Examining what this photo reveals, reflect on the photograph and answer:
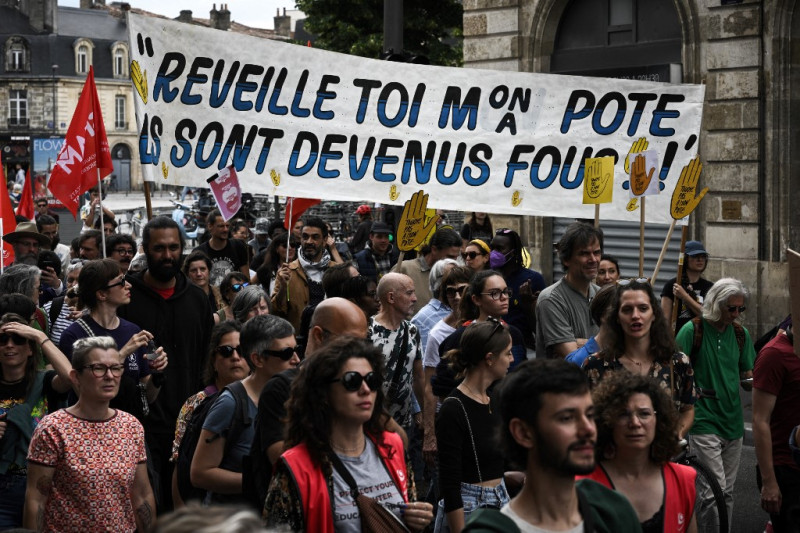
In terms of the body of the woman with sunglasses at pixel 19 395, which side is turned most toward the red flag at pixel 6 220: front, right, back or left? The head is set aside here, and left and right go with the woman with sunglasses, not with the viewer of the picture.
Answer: back

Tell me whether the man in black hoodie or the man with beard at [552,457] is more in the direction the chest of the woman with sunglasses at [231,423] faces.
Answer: the man with beard

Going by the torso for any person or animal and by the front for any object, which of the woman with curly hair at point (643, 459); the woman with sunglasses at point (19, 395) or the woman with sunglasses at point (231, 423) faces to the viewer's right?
the woman with sunglasses at point (231, 423)

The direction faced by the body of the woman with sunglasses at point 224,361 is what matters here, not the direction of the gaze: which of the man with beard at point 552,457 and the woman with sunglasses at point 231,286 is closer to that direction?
the man with beard

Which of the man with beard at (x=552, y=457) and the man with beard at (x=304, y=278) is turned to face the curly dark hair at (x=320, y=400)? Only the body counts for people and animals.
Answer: the man with beard at (x=304, y=278)
